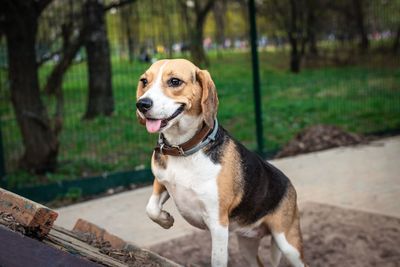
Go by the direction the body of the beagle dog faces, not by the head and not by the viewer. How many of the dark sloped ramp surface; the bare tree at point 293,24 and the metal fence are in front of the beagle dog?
1

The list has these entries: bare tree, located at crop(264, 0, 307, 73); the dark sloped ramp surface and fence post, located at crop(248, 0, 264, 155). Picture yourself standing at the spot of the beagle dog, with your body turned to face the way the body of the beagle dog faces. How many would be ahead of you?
1

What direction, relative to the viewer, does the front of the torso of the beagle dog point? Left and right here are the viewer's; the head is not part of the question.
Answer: facing the viewer and to the left of the viewer

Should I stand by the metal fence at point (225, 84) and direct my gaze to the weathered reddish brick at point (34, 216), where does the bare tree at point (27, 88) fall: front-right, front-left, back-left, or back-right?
front-right

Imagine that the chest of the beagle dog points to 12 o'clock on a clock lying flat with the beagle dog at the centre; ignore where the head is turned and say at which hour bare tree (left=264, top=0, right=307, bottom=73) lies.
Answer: The bare tree is roughly at 5 o'clock from the beagle dog.

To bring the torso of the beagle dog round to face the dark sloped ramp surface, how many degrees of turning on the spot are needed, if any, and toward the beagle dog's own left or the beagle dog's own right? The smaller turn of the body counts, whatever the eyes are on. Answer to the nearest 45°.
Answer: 0° — it already faces it

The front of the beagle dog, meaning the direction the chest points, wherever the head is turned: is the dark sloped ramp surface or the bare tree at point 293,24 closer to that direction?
the dark sloped ramp surface

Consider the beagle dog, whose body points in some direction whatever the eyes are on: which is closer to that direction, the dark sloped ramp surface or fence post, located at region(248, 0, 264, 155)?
the dark sloped ramp surface

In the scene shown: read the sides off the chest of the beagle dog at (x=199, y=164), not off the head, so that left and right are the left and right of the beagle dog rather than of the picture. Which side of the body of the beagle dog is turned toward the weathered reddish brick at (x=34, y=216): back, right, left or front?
front

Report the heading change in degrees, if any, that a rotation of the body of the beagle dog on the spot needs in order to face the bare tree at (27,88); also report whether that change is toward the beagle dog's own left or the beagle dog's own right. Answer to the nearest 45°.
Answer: approximately 90° to the beagle dog's own right

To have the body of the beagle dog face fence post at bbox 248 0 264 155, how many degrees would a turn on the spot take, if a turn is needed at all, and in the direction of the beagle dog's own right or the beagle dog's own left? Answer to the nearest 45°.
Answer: approximately 135° to the beagle dog's own right
